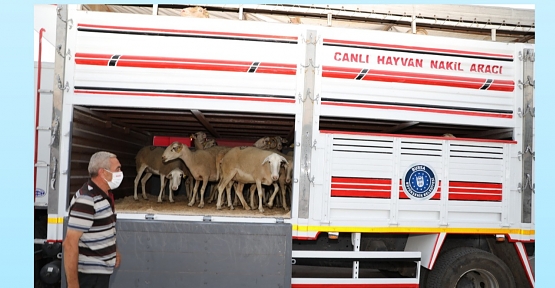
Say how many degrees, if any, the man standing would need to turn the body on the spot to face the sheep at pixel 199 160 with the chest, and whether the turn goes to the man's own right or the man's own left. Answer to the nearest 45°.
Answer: approximately 45° to the man's own left

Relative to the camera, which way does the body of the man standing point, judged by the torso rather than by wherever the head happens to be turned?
to the viewer's right

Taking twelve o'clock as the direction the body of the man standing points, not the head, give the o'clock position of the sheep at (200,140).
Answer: The sheep is roughly at 10 o'clock from the man standing.

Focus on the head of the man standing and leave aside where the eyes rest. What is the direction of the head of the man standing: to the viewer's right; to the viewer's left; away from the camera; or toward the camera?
to the viewer's right

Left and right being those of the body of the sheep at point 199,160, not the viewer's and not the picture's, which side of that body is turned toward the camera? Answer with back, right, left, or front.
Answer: left

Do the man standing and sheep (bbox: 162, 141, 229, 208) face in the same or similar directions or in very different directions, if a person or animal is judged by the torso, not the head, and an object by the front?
very different directions

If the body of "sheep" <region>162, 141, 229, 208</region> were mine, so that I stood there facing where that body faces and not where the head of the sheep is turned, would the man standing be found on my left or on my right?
on my left
